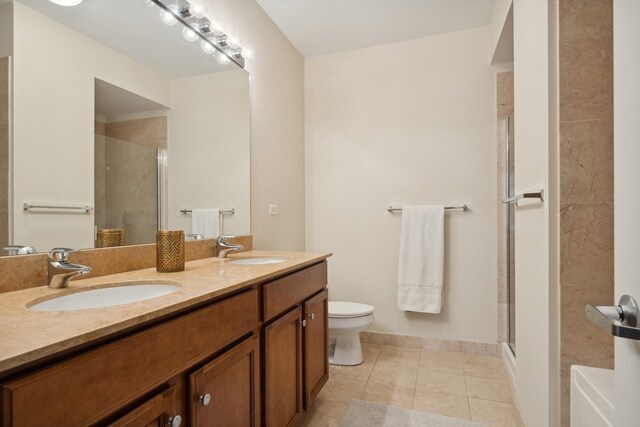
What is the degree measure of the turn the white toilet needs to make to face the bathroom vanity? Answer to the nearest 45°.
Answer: approximately 90° to its right

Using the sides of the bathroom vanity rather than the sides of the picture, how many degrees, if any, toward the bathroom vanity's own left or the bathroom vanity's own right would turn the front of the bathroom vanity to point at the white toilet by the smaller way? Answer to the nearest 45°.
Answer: approximately 90° to the bathroom vanity's own left

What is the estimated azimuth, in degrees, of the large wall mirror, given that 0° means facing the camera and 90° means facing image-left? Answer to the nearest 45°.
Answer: approximately 315°

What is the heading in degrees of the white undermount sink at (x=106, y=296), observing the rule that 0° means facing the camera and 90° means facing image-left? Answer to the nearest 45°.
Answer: approximately 315°
